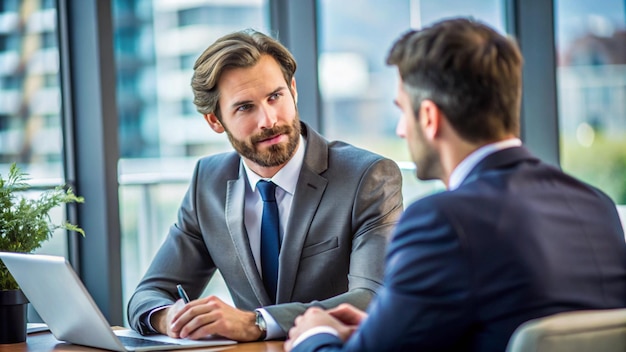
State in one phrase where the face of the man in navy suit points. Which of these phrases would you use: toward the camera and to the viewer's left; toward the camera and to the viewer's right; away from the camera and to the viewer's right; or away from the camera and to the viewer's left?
away from the camera and to the viewer's left

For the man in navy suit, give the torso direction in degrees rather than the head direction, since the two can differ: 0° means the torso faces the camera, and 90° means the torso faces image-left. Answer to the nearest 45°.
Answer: approximately 135°
